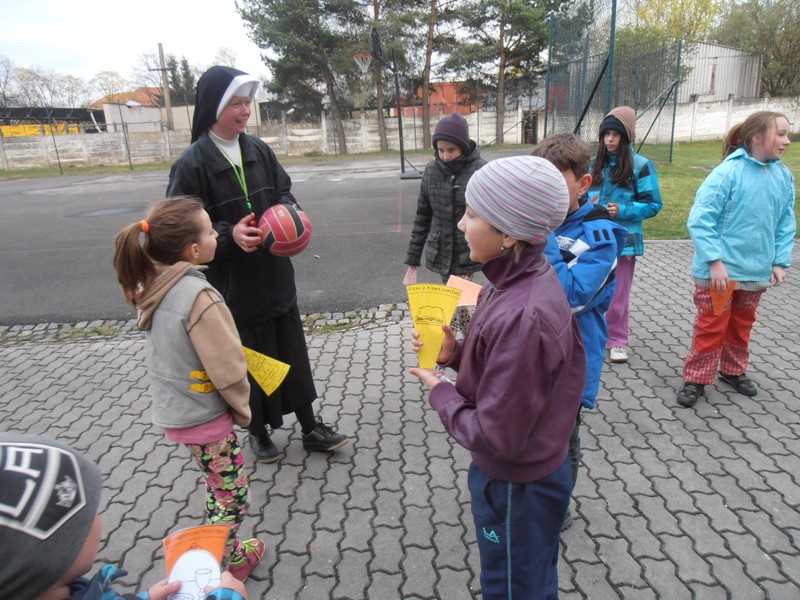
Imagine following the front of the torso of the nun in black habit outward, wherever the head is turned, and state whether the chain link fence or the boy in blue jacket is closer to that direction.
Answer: the boy in blue jacket

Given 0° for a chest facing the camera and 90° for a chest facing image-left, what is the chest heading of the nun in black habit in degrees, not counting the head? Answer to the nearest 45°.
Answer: approximately 315°

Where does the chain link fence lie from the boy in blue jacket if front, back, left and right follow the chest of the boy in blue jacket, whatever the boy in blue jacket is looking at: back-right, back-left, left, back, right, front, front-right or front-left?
back-right

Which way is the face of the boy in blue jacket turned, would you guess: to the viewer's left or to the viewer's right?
to the viewer's left

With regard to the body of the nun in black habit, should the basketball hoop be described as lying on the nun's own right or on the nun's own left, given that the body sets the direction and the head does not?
on the nun's own left

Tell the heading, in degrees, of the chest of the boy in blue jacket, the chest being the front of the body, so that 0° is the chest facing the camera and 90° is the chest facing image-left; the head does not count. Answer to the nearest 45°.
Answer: approximately 45°

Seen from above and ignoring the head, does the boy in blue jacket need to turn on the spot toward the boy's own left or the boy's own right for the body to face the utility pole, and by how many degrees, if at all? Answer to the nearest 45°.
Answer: approximately 90° to the boy's own right

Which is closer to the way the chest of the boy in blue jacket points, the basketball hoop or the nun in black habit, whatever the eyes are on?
the nun in black habit

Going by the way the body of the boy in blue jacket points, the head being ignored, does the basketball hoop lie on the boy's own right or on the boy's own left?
on the boy's own right

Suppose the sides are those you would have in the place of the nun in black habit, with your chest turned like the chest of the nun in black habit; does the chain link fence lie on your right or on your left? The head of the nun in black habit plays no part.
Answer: on your left

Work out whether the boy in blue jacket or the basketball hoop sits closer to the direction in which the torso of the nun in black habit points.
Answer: the boy in blue jacket
